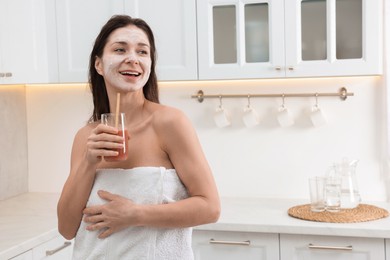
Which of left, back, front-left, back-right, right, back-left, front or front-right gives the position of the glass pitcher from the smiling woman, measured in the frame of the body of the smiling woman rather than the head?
back-left

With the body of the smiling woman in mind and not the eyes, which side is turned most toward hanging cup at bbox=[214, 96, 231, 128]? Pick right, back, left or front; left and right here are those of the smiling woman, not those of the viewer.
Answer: back

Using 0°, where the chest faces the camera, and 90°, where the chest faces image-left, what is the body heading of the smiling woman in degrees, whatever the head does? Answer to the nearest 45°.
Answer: approximately 0°

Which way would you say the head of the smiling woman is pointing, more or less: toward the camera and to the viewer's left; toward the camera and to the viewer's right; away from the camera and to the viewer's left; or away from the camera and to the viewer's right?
toward the camera and to the viewer's right

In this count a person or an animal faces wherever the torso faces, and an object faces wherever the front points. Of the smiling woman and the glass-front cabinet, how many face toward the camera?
2

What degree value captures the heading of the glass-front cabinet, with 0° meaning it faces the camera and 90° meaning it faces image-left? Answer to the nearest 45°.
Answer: approximately 0°

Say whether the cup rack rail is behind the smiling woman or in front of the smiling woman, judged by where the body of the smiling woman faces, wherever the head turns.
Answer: behind
